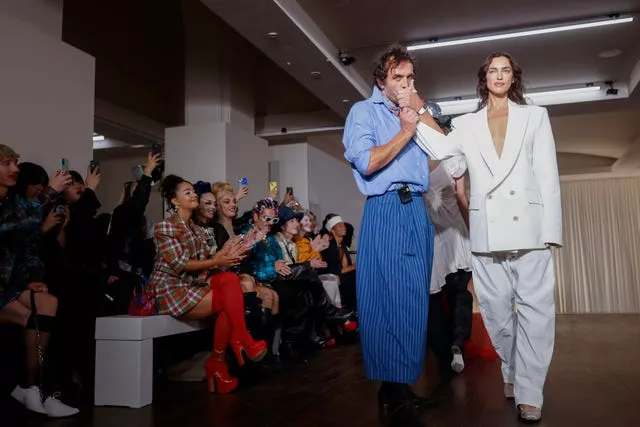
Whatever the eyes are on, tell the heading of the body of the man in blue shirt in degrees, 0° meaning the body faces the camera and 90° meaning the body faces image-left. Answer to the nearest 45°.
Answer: approximately 315°

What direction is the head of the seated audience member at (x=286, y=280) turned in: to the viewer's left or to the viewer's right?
to the viewer's right

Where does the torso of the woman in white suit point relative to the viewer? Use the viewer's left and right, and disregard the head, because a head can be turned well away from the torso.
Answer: facing the viewer

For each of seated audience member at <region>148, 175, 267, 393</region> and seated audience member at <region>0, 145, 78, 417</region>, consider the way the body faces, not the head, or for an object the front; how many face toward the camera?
0

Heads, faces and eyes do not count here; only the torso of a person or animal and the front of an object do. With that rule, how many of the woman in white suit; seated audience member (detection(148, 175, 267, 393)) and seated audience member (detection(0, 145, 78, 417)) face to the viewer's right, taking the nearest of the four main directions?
2

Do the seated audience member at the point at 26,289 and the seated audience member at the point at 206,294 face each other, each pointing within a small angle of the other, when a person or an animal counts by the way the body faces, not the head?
no

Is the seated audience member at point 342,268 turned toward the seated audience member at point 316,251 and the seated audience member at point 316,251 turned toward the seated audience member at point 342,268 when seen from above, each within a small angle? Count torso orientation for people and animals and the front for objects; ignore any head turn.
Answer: no

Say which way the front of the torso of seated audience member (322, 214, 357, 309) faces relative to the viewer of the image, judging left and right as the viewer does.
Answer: facing the viewer and to the right of the viewer

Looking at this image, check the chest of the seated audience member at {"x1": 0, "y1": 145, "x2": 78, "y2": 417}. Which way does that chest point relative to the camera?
to the viewer's right

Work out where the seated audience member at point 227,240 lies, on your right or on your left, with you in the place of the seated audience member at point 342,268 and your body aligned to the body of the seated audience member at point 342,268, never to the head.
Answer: on your right

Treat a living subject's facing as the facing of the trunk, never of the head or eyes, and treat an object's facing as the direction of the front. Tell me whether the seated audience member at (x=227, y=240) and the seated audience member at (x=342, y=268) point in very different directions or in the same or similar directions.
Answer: same or similar directions

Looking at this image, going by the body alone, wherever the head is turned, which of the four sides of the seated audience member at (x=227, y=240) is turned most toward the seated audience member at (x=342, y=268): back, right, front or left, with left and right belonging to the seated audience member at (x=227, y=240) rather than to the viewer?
left

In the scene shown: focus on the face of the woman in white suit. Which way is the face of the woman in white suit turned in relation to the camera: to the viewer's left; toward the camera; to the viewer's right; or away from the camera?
toward the camera

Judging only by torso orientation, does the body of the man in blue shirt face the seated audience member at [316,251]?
no

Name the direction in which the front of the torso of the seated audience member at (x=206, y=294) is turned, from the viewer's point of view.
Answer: to the viewer's right

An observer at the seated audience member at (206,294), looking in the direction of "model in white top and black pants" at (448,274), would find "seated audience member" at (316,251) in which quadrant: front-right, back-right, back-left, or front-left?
front-left

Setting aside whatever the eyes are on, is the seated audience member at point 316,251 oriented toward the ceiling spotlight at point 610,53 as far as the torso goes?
no

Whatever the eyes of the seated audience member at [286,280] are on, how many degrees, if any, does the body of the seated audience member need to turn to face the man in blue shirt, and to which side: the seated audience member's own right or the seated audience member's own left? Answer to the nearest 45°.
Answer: approximately 45° to the seated audience member's own right

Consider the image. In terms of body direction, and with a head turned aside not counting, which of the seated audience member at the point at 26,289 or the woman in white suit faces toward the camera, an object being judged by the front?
the woman in white suit
